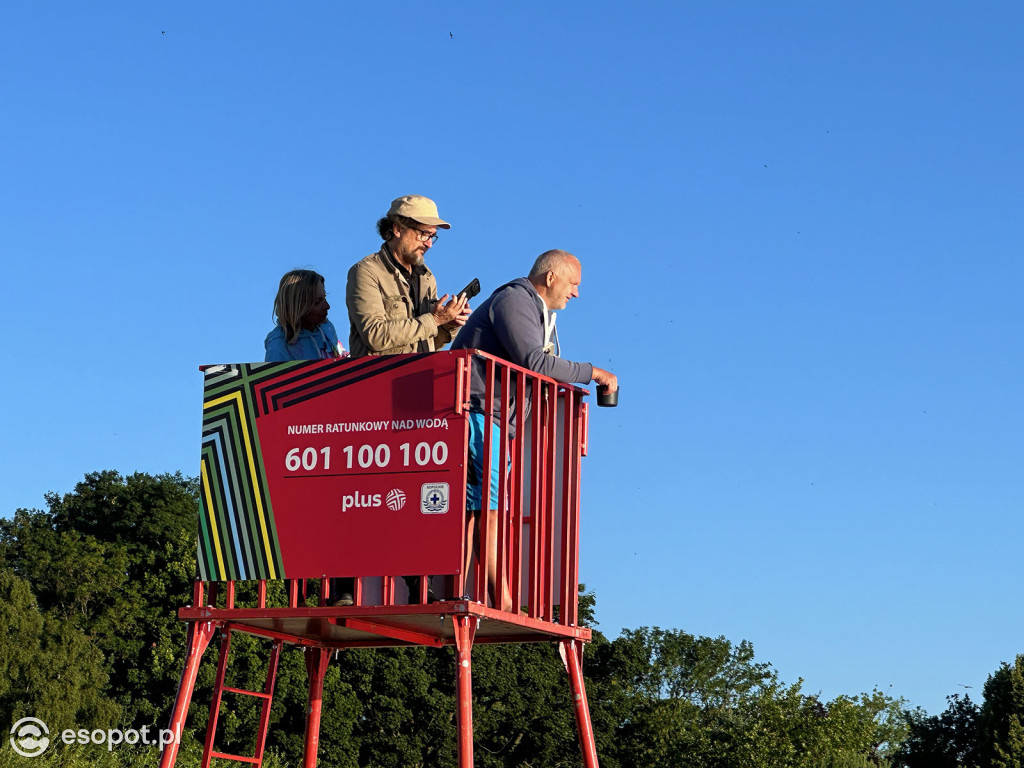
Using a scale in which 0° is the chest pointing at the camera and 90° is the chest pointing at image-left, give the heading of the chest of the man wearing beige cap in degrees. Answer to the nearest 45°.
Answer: approximately 315°
